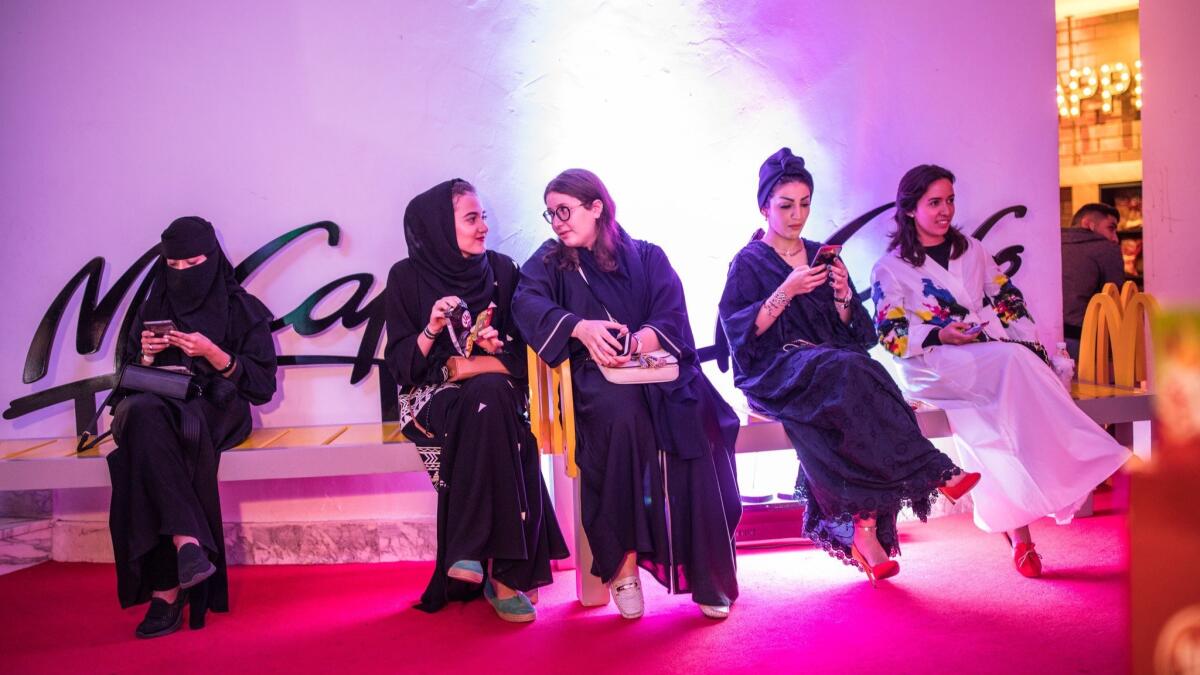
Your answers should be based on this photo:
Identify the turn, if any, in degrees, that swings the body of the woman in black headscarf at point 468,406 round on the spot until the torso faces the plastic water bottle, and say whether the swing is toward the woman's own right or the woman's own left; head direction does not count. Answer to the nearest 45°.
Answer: approximately 45° to the woman's own left

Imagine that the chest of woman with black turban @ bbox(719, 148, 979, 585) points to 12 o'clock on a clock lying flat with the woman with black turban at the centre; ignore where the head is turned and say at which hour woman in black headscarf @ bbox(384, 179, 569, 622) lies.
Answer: The woman in black headscarf is roughly at 4 o'clock from the woman with black turban.

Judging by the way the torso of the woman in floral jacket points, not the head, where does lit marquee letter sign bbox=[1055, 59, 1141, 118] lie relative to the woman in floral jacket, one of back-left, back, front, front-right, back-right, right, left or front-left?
back-left

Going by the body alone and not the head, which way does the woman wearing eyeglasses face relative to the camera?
toward the camera

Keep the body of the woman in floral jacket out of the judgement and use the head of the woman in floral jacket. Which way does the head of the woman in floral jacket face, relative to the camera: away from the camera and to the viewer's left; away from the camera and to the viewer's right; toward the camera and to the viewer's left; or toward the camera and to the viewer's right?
toward the camera and to the viewer's right

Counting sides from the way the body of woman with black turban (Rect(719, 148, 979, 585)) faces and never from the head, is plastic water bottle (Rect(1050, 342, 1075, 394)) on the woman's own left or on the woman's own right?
on the woman's own left

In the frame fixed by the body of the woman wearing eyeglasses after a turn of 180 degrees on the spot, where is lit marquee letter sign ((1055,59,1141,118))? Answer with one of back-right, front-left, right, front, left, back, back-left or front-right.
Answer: front-right

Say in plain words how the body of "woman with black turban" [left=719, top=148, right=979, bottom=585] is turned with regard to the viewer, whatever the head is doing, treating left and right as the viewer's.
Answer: facing the viewer and to the right of the viewer

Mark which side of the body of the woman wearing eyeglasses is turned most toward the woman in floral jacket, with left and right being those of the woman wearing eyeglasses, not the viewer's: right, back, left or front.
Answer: left

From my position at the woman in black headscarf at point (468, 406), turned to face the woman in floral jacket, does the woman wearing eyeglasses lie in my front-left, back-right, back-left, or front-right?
front-right

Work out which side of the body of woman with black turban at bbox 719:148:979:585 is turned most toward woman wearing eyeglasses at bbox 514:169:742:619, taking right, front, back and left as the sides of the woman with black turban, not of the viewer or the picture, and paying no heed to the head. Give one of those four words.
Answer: right
